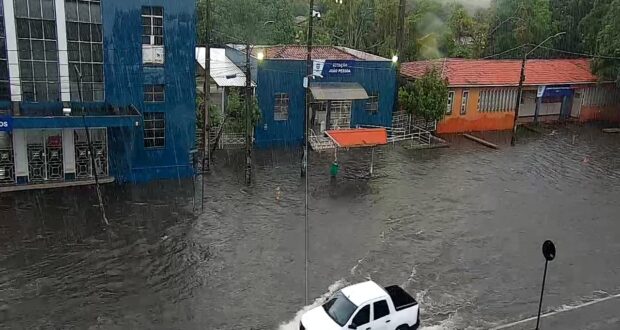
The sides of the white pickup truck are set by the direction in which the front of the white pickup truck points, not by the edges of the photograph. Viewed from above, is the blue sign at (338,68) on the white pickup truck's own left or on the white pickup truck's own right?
on the white pickup truck's own right

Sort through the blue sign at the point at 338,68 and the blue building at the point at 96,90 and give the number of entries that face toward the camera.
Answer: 2

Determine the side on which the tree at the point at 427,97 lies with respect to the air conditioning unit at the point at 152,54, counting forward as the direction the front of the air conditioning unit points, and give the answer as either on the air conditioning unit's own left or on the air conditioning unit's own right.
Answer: on the air conditioning unit's own left

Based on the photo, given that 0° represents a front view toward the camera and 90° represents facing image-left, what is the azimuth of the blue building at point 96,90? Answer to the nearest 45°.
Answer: approximately 0°

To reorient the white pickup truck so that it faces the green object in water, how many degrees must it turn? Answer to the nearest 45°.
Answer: approximately 135° to its right

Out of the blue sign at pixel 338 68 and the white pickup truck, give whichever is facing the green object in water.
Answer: the blue sign

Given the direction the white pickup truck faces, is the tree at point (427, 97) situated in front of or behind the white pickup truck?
behind

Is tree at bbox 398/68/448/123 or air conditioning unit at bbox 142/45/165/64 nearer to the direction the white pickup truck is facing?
the air conditioning unit

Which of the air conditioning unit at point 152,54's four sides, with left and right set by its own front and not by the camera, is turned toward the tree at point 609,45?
left

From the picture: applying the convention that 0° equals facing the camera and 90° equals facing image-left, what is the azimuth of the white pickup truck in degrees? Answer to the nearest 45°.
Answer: approximately 45°
